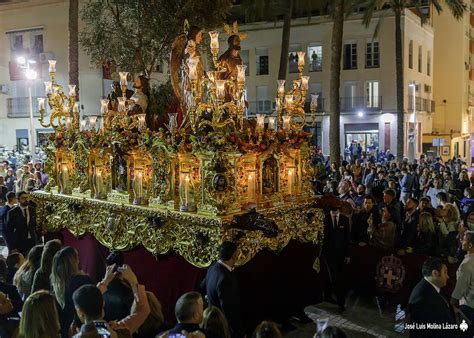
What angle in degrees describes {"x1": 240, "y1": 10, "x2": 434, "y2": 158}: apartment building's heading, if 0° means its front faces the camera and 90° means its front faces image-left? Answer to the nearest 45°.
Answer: approximately 0°

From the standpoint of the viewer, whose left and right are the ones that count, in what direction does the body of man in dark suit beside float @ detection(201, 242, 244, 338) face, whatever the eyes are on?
facing away from the viewer and to the right of the viewer

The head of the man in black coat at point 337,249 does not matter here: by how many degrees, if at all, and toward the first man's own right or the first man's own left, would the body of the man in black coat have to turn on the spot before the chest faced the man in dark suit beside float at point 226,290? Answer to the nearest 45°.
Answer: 0° — they already face them

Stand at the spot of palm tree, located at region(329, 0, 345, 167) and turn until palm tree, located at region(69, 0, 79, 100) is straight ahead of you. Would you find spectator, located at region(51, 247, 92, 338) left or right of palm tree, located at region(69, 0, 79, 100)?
left

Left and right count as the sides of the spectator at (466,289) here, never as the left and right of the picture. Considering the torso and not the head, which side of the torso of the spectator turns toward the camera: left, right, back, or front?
left

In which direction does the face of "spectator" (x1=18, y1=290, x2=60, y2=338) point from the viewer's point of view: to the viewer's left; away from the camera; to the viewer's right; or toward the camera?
away from the camera

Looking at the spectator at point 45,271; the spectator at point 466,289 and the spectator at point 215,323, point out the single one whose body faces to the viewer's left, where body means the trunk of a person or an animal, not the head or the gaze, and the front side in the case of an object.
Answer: the spectator at point 466,289

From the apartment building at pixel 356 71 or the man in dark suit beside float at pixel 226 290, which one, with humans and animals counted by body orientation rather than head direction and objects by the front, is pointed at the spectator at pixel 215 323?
the apartment building

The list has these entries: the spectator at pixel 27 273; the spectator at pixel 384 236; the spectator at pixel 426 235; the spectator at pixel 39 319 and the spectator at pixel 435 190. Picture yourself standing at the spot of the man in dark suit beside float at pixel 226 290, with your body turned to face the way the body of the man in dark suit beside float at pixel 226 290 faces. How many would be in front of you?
3

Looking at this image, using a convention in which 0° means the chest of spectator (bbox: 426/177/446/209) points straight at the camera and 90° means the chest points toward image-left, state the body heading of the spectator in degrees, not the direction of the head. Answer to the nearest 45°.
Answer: approximately 45°

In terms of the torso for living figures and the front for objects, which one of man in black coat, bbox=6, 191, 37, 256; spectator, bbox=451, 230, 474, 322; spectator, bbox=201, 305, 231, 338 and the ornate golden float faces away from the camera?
spectator, bbox=201, 305, 231, 338

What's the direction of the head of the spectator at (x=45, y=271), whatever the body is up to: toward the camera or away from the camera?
away from the camera

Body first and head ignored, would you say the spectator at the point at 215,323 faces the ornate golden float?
yes

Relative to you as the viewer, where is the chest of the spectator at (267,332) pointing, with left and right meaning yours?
facing away from the viewer

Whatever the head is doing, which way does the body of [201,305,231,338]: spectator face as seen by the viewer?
away from the camera

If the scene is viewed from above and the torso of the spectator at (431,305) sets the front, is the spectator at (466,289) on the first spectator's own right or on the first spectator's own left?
on the first spectator's own left
